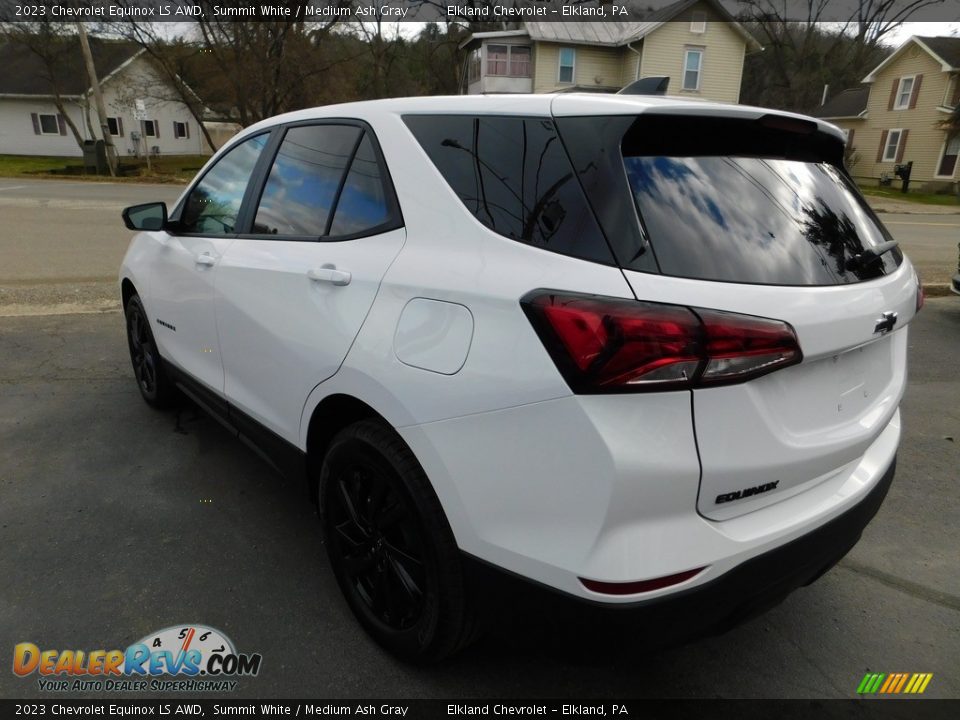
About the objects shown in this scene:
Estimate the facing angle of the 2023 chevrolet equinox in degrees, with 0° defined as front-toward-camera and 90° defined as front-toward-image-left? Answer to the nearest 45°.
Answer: approximately 135°
